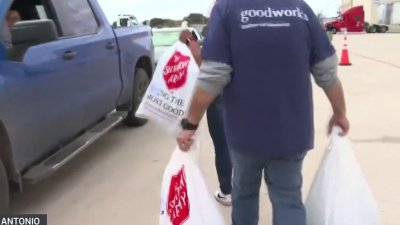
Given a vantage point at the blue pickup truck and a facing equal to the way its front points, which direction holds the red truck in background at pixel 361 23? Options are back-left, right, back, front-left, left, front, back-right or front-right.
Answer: back

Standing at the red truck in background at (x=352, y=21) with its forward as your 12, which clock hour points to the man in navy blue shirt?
The man in navy blue shirt is roughly at 9 o'clock from the red truck in background.

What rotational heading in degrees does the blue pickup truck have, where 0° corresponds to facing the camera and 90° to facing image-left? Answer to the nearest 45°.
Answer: approximately 45°

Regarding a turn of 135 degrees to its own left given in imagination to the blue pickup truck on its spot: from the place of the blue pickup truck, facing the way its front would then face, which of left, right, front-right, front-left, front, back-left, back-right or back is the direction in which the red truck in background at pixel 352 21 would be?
front-left

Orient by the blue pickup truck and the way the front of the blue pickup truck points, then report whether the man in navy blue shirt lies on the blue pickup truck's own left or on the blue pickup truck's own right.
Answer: on the blue pickup truck's own left

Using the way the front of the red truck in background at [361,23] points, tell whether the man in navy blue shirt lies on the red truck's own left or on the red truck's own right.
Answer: on the red truck's own left

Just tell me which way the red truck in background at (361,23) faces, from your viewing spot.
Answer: facing to the left of the viewer
